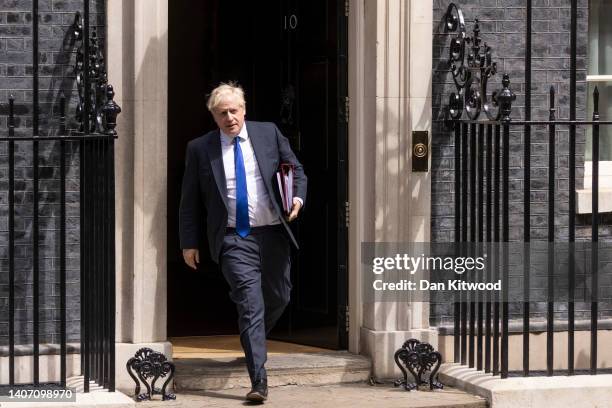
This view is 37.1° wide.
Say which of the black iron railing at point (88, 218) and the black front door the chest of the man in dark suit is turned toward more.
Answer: the black iron railing

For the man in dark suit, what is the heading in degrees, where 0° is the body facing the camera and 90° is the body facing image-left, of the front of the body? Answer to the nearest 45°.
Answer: approximately 0°

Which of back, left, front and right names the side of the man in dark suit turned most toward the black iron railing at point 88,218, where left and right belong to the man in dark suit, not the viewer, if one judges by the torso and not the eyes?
right

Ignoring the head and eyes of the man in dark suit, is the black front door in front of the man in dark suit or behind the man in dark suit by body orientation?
behind

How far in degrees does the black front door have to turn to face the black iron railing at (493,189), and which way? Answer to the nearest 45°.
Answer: approximately 90° to its left

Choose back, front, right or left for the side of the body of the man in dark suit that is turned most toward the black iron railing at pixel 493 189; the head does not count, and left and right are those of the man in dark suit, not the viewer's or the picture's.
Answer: left

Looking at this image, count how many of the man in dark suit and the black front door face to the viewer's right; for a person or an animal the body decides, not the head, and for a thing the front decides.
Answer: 0
